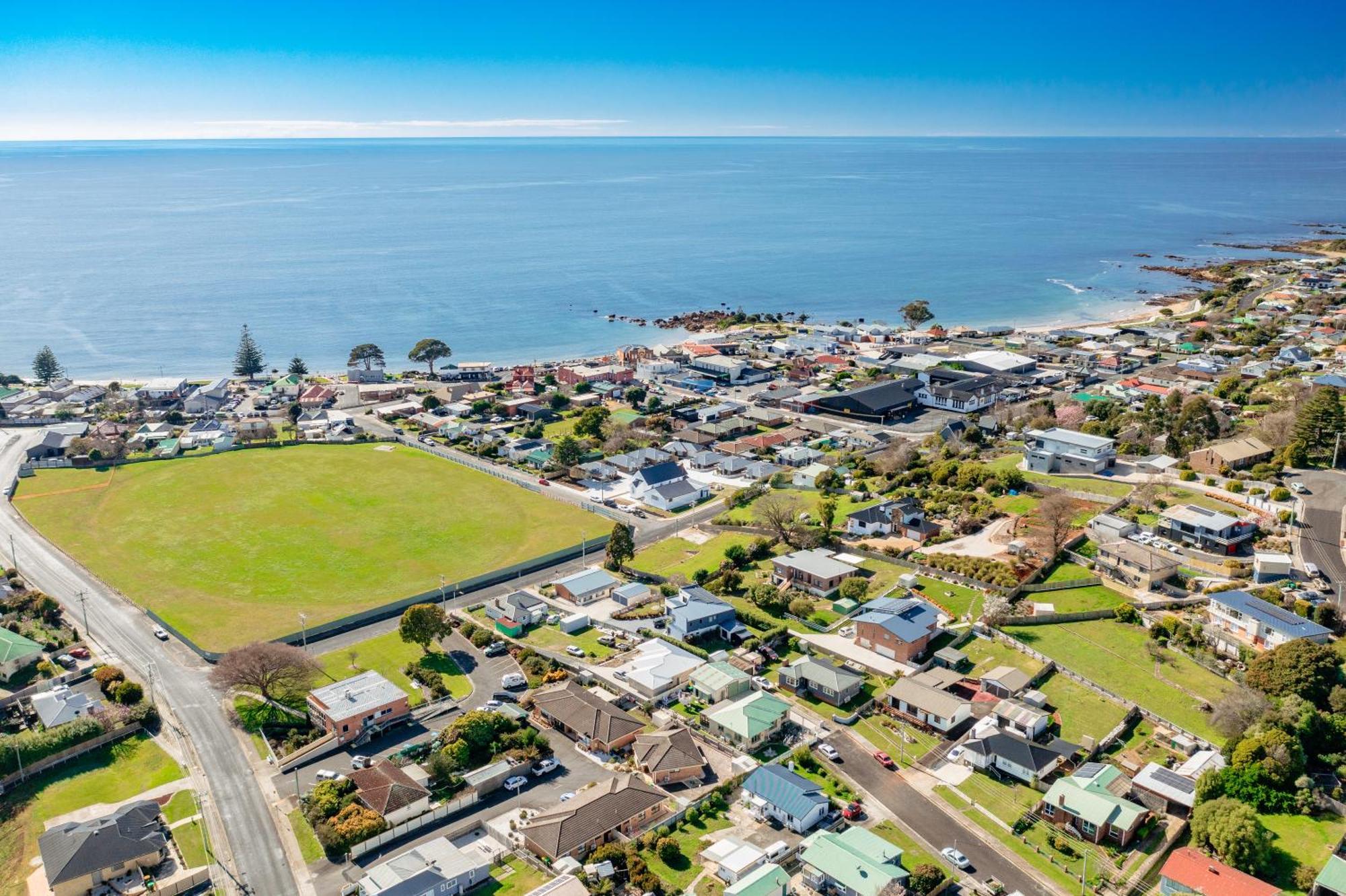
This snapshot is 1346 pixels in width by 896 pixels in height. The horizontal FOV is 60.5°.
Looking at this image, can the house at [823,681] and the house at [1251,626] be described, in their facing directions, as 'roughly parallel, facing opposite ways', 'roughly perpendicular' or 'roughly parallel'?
roughly parallel

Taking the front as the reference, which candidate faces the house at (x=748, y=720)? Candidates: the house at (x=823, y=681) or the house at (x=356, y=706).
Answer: the house at (x=823, y=681)

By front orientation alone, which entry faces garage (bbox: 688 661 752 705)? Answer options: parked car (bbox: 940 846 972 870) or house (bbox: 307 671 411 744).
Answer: the parked car

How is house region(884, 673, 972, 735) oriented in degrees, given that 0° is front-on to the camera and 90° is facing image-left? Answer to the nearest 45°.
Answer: approximately 45°

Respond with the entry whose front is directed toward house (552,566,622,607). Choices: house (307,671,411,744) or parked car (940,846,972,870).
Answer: the parked car

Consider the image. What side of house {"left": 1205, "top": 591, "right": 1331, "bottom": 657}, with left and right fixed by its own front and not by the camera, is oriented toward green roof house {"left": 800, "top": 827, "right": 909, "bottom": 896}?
front

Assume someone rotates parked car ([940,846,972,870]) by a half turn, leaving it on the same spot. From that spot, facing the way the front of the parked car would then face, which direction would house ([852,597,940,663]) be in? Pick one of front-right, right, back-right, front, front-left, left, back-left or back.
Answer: back-left

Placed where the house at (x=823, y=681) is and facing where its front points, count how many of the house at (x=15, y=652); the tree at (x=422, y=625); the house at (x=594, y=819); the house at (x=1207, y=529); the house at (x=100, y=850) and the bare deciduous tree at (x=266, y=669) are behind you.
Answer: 1

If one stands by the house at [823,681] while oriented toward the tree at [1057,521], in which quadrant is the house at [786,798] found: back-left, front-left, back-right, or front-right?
back-right

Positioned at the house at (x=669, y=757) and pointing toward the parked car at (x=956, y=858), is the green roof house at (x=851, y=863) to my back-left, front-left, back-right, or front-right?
front-right

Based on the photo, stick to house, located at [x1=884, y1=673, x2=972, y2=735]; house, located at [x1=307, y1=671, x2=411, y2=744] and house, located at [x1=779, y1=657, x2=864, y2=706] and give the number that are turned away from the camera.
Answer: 0

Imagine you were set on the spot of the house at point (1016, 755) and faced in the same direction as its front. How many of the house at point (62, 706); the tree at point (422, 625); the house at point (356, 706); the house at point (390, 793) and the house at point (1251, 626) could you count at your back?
1

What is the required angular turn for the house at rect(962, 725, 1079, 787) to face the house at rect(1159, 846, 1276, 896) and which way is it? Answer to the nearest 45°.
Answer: approximately 90° to its left

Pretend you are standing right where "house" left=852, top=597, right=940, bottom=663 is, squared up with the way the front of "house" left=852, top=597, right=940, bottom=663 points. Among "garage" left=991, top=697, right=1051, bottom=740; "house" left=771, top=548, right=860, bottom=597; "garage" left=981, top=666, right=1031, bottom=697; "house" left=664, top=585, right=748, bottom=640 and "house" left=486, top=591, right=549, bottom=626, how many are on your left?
2

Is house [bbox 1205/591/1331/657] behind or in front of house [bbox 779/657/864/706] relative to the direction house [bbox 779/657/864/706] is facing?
behind

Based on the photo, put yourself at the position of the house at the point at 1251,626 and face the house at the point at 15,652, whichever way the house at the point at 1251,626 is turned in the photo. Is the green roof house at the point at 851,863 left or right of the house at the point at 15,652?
left

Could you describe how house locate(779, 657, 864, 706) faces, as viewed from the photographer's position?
facing the viewer and to the left of the viewer

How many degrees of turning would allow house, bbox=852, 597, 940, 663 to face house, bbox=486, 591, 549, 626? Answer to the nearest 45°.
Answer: approximately 45° to its right

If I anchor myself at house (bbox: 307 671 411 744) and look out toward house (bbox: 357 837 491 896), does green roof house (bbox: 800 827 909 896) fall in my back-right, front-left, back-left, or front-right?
front-left
